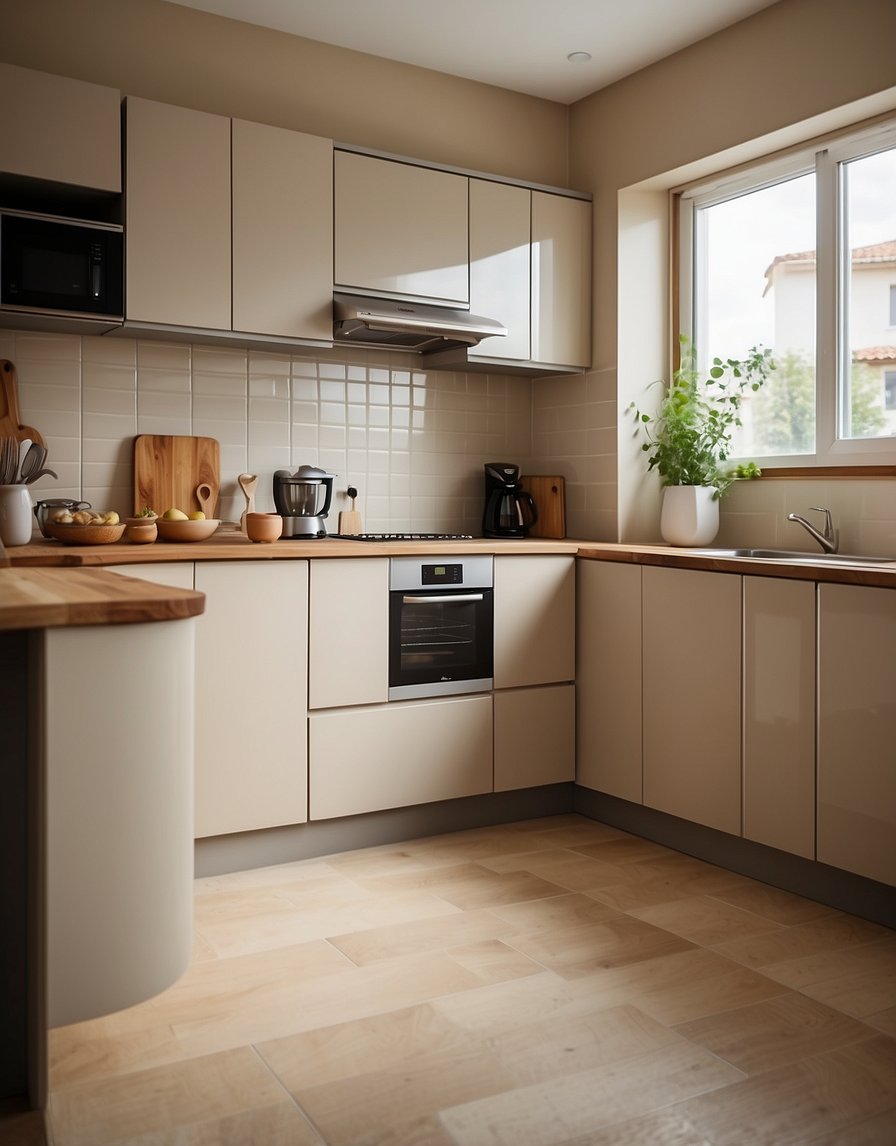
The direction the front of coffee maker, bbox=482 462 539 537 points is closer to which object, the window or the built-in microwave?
the window

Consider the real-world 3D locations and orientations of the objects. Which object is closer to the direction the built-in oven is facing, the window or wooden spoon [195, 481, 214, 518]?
the window

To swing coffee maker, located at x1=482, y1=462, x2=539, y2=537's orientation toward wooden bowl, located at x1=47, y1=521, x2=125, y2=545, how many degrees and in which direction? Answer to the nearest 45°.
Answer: approximately 90° to its right

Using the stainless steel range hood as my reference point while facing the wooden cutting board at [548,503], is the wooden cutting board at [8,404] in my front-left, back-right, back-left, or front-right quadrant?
back-left

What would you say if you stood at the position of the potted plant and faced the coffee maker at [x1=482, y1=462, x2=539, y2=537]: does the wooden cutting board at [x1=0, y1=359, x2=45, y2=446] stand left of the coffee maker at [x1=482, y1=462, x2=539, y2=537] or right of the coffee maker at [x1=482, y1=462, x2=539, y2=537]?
left

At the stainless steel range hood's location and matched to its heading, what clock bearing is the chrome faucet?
The chrome faucet is roughly at 11 o'clock from the stainless steel range hood.

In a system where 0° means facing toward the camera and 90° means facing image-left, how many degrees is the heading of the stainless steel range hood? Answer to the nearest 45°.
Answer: approximately 315°

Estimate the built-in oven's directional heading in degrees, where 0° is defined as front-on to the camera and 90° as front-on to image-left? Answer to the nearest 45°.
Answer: approximately 315°

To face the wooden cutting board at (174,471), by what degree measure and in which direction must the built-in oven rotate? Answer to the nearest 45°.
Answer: approximately 135° to its right
